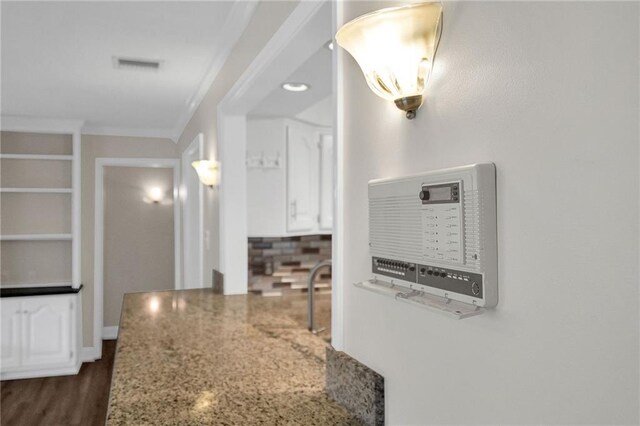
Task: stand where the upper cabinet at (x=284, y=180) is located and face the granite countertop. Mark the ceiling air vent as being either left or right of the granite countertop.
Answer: right

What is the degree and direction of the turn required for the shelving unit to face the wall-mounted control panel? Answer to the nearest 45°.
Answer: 0° — it already faces it

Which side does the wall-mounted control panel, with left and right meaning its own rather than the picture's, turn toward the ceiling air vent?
right

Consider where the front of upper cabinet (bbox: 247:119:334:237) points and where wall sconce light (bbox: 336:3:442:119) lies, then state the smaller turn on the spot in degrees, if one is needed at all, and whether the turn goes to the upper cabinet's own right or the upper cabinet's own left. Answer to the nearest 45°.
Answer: approximately 45° to the upper cabinet's own right

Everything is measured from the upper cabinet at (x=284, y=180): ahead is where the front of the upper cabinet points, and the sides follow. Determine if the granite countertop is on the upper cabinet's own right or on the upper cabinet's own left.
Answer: on the upper cabinet's own right
